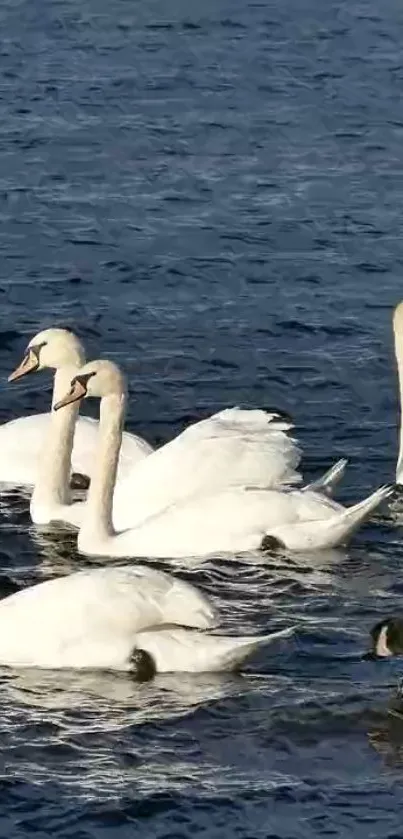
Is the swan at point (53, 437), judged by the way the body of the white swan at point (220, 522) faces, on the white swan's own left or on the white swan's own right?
on the white swan's own right

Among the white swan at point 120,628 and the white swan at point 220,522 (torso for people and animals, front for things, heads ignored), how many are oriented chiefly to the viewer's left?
2

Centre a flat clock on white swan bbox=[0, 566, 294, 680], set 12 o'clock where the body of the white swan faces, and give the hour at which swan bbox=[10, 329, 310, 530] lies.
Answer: The swan is roughly at 3 o'clock from the white swan.

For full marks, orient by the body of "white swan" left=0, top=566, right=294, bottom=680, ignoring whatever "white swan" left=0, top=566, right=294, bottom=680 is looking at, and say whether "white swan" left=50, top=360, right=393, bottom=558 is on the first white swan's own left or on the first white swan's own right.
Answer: on the first white swan's own right

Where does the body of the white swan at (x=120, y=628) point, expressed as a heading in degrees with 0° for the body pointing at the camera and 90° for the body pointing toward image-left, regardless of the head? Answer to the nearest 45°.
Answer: approximately 90°

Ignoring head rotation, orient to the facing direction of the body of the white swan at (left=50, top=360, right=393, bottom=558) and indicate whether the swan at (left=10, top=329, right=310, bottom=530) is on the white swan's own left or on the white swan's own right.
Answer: on the white swan's own right

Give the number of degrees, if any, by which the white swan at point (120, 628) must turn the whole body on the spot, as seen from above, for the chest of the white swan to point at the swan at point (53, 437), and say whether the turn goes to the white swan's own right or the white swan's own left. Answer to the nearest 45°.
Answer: approximately 90° to the white swan's own right

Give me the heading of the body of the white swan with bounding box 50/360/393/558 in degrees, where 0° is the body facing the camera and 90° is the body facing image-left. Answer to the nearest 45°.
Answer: approximately 90°
